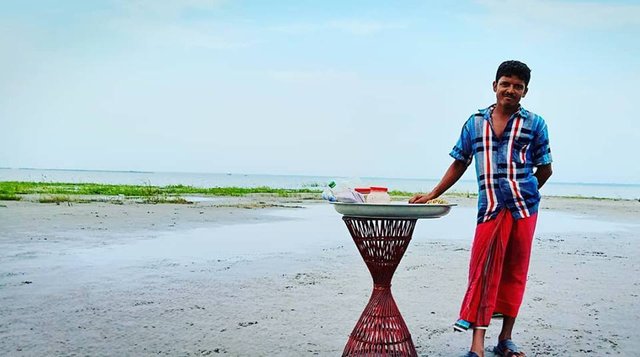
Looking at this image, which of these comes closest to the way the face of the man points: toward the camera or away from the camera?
toward the camera

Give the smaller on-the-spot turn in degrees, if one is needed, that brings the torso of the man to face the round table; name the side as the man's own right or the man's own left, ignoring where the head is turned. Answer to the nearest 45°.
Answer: approximately 90° to the man's own right

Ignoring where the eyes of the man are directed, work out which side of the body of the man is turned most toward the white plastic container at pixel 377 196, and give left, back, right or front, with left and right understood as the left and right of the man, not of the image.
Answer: right

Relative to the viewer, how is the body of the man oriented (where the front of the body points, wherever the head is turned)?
toward the camera
